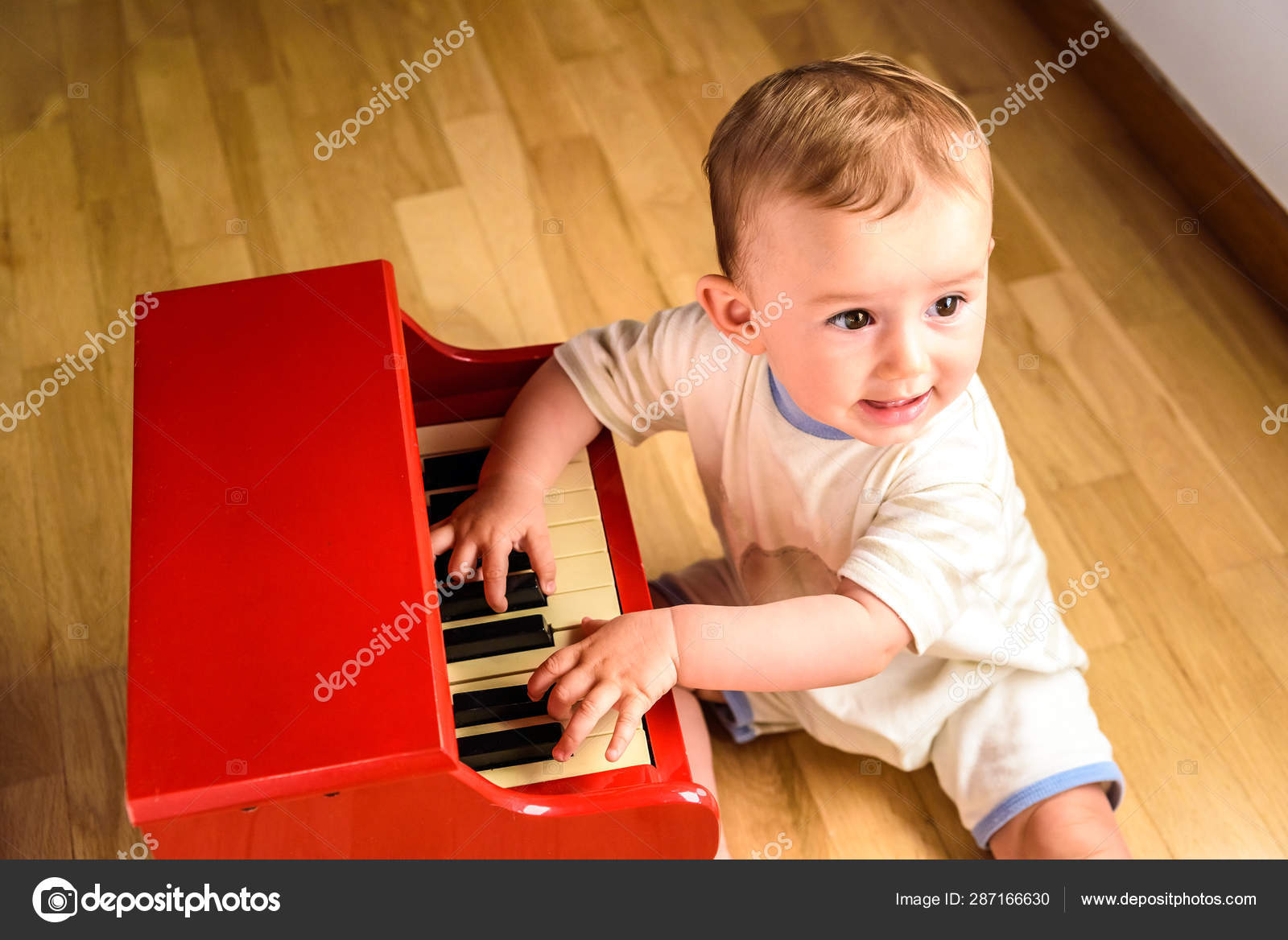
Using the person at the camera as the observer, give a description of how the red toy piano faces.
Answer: facing to the right of the viewer

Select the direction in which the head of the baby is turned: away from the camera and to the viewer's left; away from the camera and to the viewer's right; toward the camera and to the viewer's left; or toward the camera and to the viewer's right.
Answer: toward the camera and to the viewer's right

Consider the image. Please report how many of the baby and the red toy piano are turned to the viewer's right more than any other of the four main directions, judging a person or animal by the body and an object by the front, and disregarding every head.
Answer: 1

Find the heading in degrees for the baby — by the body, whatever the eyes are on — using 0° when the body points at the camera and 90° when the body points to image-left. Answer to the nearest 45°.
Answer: approximately 45°
